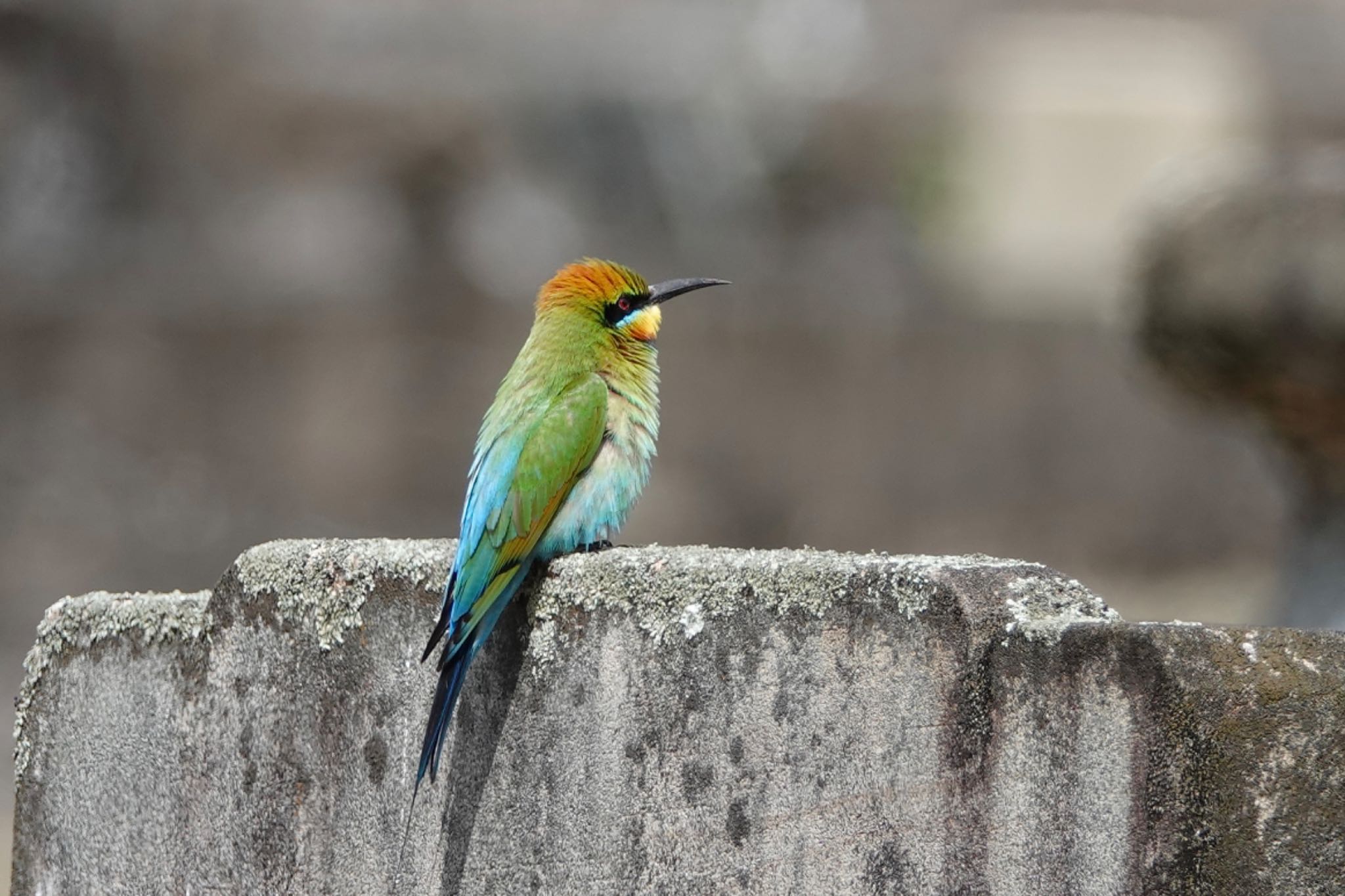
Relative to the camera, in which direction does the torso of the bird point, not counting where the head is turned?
to the viewer's right
